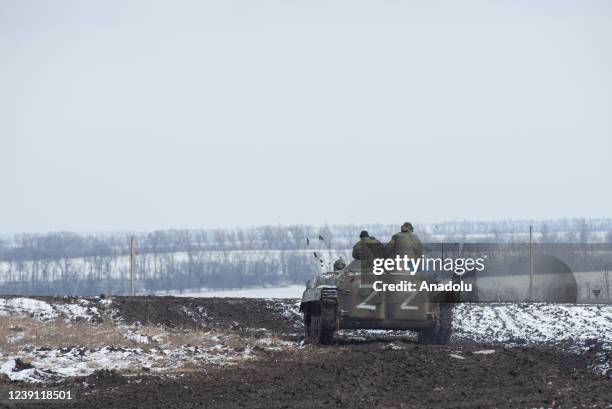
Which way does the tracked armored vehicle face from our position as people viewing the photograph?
facing away from the viewer
